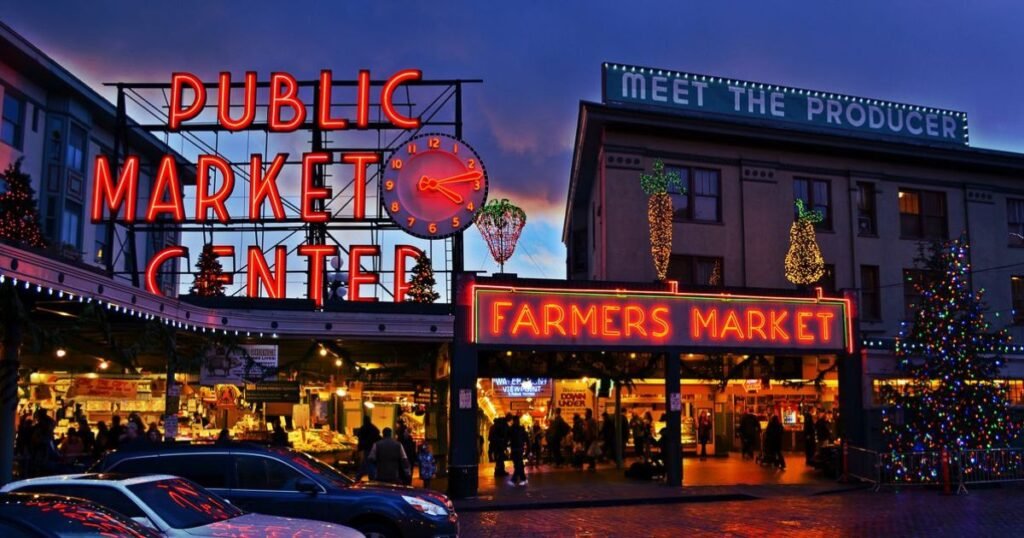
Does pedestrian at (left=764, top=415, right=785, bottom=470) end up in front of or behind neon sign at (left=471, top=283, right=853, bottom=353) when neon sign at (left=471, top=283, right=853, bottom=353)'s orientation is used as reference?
behind

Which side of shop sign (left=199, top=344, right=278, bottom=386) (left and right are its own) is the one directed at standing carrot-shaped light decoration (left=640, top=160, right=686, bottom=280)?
left

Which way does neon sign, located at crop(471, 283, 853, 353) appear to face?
toward the camera

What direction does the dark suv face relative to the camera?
to the viewer's right

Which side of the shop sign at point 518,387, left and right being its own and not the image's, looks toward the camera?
front

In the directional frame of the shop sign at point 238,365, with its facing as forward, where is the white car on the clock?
The white car is roughly at 12 o'clock from the shop sign.

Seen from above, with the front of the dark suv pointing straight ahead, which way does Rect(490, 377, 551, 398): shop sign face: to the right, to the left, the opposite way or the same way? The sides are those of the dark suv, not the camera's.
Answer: to the right

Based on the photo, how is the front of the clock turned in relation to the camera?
facing the viewer

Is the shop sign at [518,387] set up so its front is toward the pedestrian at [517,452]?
yes

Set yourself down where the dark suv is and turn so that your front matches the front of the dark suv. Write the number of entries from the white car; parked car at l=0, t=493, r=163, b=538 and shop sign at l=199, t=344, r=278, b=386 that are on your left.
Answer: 1

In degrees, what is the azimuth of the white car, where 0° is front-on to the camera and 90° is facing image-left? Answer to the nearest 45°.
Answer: approximately 315°

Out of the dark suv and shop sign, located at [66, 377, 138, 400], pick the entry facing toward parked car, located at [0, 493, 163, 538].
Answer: the shop sign
